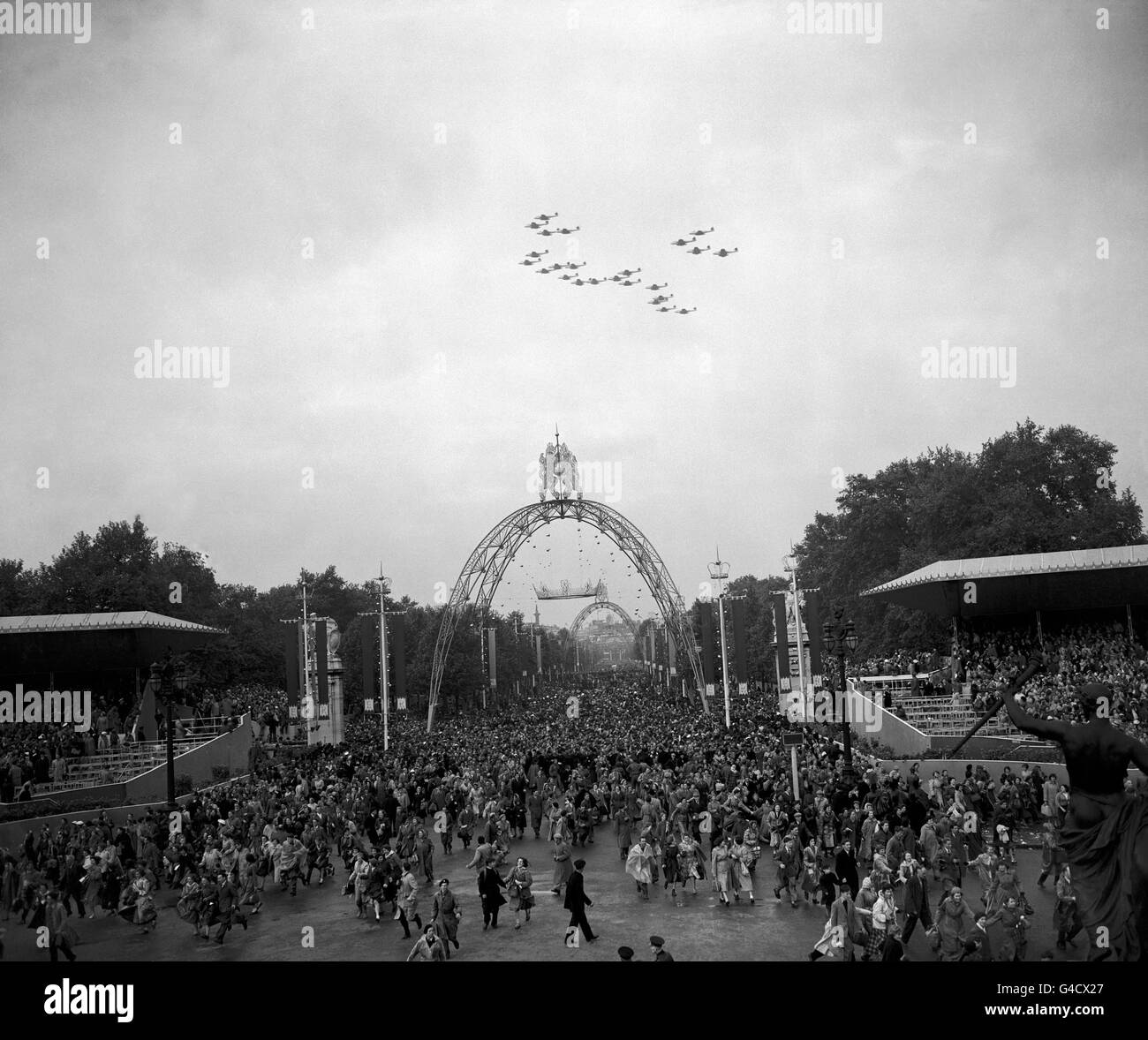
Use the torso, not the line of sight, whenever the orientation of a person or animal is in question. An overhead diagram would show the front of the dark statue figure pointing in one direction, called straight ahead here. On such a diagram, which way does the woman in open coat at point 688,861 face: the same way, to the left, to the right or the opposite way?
the opposite way

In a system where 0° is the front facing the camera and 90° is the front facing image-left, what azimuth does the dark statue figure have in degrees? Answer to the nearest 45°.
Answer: approximately 180°

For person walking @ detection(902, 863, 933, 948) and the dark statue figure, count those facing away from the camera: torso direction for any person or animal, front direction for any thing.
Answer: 1

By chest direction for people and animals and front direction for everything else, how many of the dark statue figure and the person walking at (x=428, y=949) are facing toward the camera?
1

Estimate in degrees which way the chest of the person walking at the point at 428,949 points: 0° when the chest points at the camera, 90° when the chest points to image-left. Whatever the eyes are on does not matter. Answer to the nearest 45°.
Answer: approximately 0°

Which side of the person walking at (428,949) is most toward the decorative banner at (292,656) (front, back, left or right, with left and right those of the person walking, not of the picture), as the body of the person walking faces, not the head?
back
